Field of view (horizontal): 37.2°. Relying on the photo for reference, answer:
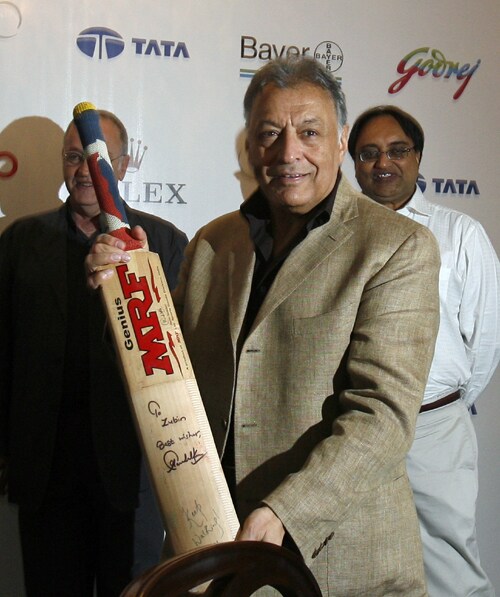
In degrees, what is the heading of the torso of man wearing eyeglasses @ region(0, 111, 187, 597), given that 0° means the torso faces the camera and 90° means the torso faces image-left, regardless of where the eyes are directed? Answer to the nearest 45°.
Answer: approximately 0°

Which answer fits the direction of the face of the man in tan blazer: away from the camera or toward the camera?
toward the camera

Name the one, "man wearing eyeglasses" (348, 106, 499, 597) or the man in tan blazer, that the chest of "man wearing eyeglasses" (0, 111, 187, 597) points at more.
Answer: the man in tan blazer

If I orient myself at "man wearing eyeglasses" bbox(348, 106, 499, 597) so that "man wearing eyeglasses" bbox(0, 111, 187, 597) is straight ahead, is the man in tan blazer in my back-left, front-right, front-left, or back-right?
front-left

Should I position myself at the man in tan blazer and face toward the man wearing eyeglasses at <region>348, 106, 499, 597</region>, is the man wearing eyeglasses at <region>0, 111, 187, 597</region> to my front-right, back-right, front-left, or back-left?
front-left

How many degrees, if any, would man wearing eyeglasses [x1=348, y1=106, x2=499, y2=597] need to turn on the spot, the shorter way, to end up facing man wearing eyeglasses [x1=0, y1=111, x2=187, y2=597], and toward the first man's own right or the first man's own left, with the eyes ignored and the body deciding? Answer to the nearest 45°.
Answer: approximately 45° to the first man's own right

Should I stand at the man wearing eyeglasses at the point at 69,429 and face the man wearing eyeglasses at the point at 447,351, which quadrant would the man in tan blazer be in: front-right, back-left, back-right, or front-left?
front-right

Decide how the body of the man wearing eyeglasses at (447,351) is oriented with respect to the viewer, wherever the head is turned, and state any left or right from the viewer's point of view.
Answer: facing the viewer and to the left of the viewer

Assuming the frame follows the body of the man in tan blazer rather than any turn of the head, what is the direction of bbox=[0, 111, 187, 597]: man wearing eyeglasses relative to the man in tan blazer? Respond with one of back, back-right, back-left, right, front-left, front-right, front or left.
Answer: right

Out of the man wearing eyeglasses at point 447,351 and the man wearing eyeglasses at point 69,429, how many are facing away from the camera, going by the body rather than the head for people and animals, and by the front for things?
0

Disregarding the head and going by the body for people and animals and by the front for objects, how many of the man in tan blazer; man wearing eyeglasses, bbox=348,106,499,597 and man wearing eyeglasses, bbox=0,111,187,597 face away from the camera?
0

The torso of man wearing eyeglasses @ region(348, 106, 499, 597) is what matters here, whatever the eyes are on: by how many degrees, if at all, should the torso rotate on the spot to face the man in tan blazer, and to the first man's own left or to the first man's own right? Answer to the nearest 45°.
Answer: approximately 45° to the first man's own left

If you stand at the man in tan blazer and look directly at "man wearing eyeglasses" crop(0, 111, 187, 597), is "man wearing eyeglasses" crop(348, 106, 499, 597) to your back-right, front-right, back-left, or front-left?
front-right

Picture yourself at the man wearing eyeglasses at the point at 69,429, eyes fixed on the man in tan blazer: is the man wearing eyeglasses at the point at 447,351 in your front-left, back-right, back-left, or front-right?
front-left

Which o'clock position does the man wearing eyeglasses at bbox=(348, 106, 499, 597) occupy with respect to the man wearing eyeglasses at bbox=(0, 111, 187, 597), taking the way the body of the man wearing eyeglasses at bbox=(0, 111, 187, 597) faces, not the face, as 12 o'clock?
the man wearing eyeglasses at bbox=(348, 106, 499, 597) is roughly at 9 o'clock from the man wearing eyeglasses at bbox=(0, 111, 187, 597).

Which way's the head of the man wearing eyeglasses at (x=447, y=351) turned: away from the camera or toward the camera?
toward the camera
